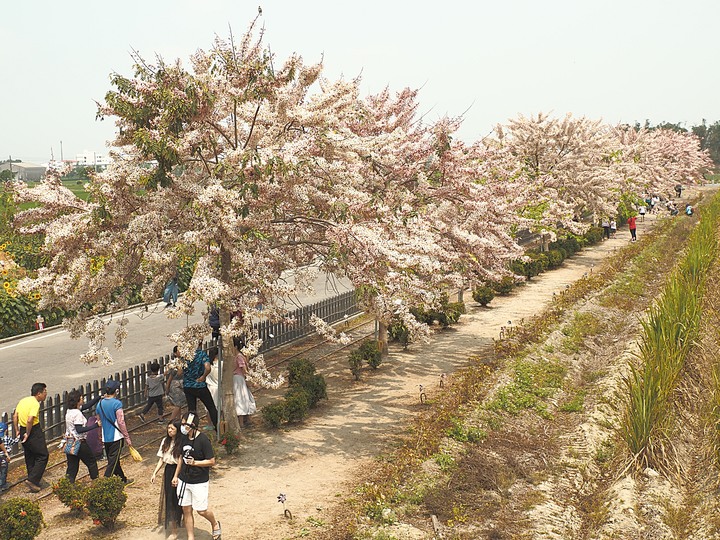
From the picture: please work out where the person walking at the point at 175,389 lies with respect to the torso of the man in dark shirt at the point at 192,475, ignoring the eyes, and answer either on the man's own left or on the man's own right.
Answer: on the man's own right

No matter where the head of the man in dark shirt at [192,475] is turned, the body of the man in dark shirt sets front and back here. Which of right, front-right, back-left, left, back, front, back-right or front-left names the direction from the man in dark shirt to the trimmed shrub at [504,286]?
back

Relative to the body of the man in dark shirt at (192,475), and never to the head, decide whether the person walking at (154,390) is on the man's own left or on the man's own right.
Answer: on the man's own right

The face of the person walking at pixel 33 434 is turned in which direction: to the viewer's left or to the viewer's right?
to the viewer's right

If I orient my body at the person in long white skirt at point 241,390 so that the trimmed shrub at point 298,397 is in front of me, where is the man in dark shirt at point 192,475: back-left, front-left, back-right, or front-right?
back-right
